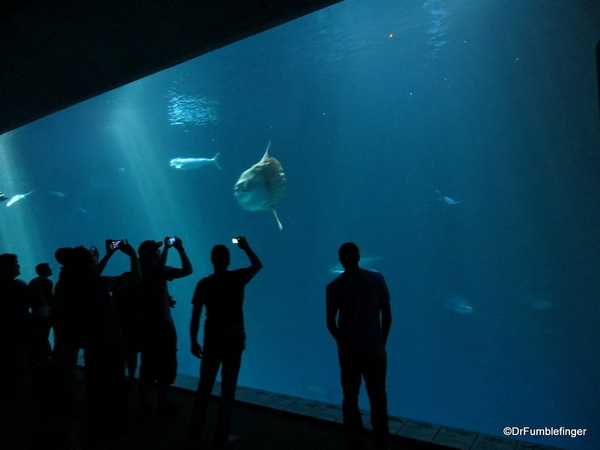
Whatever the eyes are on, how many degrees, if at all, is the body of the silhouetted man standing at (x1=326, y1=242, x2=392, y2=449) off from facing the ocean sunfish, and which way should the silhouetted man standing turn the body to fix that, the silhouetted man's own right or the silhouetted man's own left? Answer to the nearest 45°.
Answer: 0° — they already face it

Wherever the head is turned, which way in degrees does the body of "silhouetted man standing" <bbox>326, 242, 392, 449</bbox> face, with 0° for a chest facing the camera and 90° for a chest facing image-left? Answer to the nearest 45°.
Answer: approximately 180°

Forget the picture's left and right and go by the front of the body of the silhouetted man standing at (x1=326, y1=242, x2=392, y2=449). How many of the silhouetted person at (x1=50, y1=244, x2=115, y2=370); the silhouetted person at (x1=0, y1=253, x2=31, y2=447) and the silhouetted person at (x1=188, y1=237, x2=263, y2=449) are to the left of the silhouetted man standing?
3

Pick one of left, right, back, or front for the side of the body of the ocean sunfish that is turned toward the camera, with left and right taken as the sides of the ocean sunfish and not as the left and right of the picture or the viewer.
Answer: left

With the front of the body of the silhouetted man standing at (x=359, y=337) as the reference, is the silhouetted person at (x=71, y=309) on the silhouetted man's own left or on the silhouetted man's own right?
on the silhouetted man's own left

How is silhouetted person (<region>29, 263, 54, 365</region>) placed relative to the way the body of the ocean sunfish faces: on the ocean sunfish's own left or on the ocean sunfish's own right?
on the ocean sunfish's own left

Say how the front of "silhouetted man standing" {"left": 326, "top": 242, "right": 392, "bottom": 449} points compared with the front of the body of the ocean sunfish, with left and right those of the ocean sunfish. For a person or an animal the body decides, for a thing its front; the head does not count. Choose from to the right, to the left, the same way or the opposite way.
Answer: to the right
